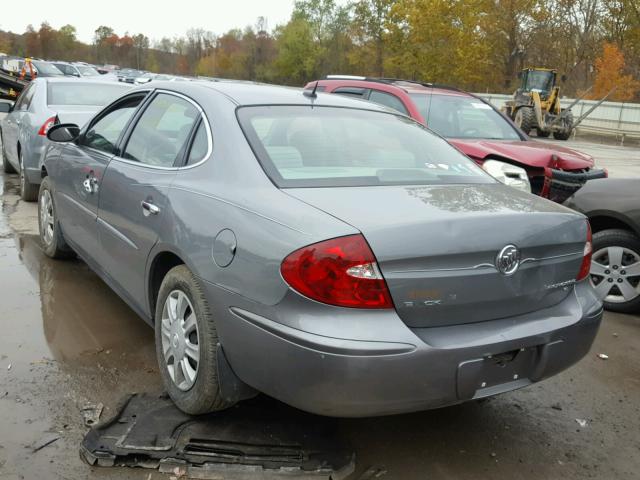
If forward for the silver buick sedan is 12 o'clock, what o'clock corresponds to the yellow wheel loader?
The yellow wheel loader is roughly at 2 o'clock from the silver buick sedan.

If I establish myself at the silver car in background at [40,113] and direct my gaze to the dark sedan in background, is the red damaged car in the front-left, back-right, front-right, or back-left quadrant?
front-left

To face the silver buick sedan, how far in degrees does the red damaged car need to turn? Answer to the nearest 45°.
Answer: approximately 45° to its right

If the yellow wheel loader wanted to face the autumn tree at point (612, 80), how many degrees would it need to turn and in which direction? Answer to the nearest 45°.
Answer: approximately 135° to its left

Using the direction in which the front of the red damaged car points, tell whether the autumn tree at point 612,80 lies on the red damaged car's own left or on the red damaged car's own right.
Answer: on the red damaged car's own left

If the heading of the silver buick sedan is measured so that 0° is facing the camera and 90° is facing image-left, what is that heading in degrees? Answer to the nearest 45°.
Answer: approximately 135°

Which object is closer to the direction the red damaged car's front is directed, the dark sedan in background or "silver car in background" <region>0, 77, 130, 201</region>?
the dark sedan in background

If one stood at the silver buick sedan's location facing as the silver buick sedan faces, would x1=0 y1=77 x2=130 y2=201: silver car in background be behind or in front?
in front

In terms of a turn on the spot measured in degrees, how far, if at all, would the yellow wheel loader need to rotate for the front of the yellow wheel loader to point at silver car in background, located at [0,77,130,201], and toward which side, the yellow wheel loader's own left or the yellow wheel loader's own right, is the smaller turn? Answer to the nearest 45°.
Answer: approximately 45° to the yellow wheel loader's own right

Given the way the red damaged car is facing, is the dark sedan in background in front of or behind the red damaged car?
in front

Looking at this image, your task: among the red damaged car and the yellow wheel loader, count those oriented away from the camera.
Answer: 0

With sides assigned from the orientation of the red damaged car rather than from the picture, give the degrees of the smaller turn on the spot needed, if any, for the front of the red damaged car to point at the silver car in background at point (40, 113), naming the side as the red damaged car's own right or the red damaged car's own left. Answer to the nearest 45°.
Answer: approximately 135° to the red damaged car's own right

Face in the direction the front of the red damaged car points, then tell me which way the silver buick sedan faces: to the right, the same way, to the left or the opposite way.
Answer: the opposite way
